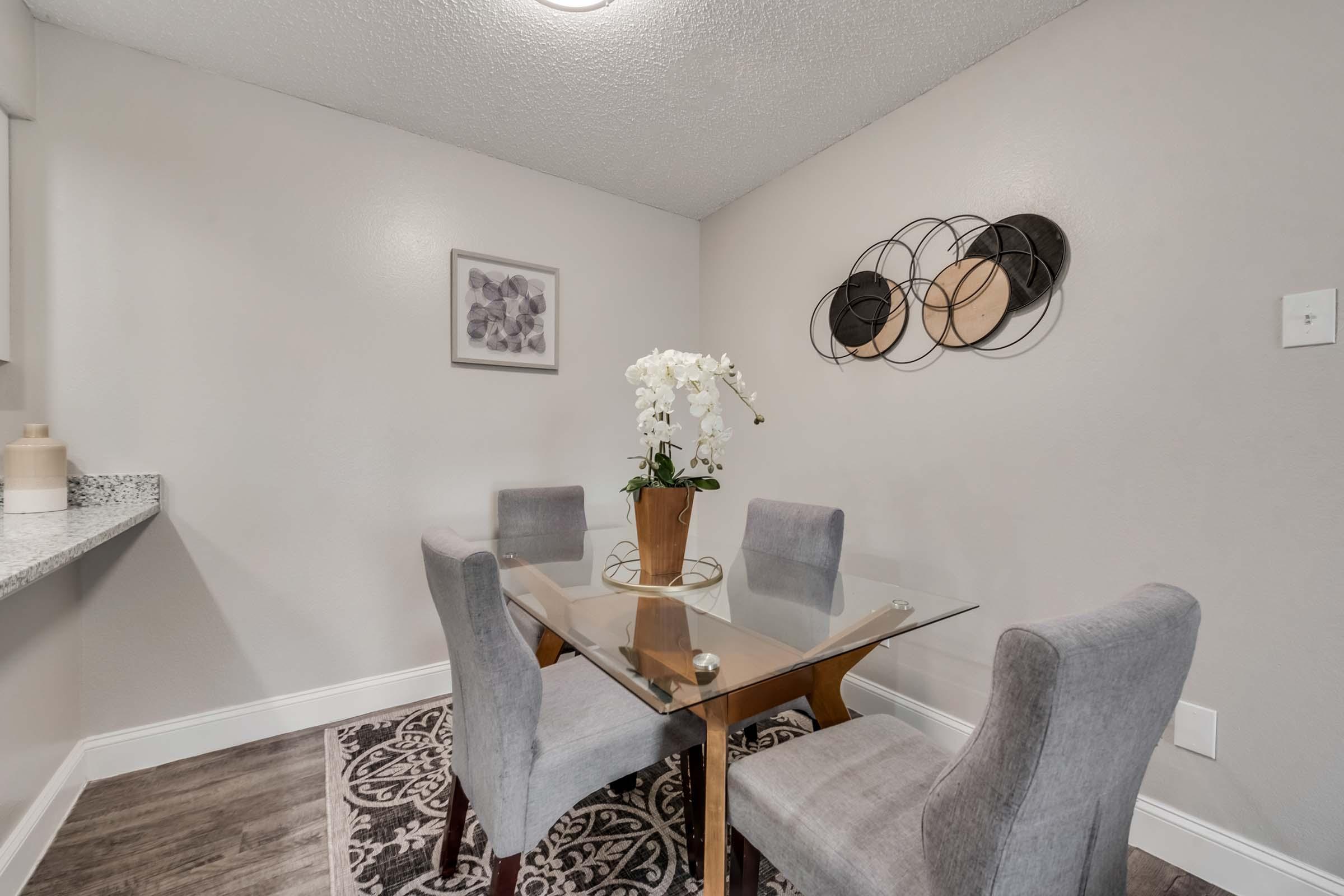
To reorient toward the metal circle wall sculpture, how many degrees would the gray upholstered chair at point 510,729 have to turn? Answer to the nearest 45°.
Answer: approximately 45° to its right

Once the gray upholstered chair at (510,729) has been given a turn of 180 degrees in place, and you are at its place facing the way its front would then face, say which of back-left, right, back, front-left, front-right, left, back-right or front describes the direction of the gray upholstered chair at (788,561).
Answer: back

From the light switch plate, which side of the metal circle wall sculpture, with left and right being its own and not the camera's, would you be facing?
left

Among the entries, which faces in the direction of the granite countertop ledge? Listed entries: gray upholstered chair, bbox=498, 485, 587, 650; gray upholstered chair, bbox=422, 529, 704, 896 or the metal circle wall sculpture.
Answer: the metal circle wall sculpture

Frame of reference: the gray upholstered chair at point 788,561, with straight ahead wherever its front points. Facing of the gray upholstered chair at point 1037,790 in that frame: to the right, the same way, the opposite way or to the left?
to the right

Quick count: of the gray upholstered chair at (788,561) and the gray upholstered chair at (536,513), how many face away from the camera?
0

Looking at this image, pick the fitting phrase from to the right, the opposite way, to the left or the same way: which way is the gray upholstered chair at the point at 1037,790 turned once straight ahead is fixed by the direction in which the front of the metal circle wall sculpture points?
to the right

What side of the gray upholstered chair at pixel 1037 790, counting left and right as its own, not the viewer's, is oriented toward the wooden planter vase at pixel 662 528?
front

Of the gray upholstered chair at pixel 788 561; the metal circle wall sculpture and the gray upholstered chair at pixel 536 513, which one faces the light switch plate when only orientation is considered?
the gray upholstered chair at pixel 536 513

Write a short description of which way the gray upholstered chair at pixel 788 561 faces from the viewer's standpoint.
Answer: facing the viewer and to the left of the viewer

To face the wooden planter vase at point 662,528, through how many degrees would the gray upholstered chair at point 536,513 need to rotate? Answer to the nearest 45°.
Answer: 0° — it already faces it

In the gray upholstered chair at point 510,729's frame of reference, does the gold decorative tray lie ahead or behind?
ahead

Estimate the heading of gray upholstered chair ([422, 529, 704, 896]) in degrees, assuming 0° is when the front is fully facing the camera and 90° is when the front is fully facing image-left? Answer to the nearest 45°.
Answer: approximately 225°

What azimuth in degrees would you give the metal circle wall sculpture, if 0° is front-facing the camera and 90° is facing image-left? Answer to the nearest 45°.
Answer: approximately 45°

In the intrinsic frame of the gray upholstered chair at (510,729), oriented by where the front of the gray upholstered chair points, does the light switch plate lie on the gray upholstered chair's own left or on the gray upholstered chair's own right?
on the gray upholstered chair's own right

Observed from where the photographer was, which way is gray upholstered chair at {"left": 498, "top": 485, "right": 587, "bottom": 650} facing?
facing the viewer and to the right of the viewer
